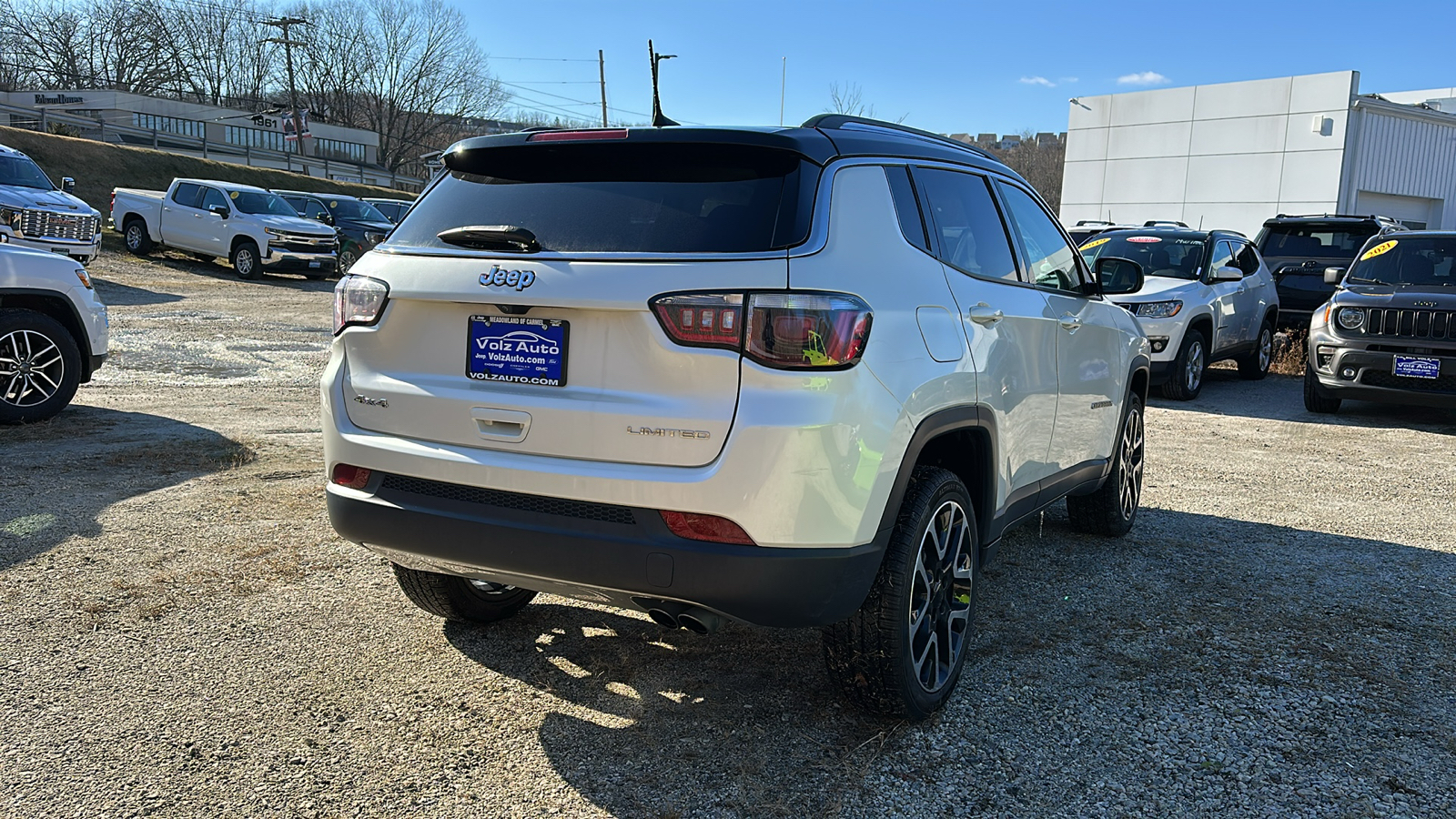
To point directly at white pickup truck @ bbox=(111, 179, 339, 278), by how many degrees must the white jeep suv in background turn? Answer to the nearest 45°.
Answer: approximately 45° to its right

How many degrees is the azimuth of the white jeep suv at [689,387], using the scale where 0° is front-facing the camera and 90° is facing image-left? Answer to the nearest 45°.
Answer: approximately 225°

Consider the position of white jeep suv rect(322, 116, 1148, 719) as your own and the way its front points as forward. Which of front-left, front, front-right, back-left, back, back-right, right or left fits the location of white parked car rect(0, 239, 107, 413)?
left

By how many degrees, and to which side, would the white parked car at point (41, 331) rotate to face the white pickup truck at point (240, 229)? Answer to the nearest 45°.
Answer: approximately 90° to its left

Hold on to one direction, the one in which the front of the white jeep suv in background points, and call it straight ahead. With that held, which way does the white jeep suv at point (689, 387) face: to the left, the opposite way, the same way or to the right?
the opposite way

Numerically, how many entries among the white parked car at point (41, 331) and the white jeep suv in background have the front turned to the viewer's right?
1

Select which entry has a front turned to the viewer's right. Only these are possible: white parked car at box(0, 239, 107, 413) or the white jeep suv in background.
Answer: the white parked car

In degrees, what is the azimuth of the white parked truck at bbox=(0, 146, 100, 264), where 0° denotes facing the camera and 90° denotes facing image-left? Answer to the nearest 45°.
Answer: approximately 315°

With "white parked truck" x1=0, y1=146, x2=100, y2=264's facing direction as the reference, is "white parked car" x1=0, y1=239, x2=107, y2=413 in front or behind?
in front

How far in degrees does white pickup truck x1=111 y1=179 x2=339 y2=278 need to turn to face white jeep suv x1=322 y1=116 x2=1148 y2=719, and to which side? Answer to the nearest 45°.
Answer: approximately 45° to its right

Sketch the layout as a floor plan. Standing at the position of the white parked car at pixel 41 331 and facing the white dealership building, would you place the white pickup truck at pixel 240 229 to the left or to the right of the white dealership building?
left

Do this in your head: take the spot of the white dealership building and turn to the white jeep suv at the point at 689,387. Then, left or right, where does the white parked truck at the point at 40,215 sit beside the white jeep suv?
right

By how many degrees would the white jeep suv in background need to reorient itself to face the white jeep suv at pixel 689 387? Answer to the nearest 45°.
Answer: approximately 45° to its left

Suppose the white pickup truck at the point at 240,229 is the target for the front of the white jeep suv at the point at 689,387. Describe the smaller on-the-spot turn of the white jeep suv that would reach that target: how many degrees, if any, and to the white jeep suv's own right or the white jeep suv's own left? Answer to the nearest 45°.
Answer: approximately 90° to the white jeep suv's own left

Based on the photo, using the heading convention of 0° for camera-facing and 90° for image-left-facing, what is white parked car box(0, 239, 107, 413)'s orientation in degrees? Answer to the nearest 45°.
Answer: approximately 270°

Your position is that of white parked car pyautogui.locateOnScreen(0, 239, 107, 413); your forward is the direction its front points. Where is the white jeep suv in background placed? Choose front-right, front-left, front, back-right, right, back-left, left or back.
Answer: front

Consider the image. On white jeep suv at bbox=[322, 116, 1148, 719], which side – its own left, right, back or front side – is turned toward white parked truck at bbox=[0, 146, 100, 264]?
left
